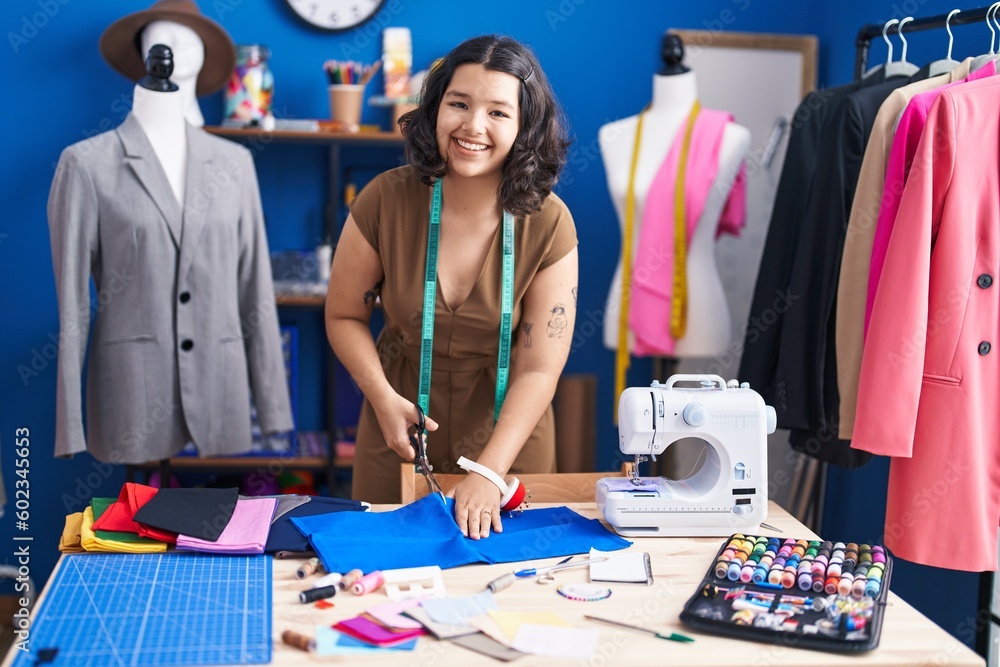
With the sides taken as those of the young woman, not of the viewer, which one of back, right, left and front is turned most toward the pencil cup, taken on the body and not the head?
back

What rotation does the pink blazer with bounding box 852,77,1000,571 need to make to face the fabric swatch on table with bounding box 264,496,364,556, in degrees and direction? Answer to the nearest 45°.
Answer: approximately 90° to its right

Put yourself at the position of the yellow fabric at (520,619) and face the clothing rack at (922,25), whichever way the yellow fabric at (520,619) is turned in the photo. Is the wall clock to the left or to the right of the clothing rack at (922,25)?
left

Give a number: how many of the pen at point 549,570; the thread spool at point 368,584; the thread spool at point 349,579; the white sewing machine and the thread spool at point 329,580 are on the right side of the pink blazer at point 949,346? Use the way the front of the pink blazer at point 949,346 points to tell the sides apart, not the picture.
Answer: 5

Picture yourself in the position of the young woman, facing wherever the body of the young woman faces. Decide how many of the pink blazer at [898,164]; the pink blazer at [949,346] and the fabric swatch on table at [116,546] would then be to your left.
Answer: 2

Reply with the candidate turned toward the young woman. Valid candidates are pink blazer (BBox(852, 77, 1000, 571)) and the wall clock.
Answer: the wall clock

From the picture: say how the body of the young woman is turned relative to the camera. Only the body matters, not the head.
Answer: toward the camera

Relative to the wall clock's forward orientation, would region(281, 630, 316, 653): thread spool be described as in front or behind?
in front

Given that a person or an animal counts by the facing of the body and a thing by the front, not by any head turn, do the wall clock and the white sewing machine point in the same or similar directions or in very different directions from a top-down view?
same or similar directions

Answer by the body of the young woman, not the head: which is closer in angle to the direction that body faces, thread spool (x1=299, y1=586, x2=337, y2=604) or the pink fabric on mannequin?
the thread spool

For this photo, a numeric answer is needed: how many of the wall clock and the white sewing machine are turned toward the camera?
2

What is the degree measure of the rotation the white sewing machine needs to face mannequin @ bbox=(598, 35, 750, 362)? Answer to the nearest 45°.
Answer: approximately 180°

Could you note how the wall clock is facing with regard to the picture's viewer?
facing the viewer

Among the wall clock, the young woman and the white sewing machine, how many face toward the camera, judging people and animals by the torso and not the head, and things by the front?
3
